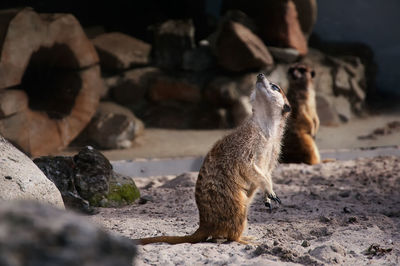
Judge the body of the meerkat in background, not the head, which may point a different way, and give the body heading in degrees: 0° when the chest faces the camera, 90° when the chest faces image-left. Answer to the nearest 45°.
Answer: approximately 315°

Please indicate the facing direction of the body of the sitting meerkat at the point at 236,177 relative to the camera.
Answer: to the viewer's right

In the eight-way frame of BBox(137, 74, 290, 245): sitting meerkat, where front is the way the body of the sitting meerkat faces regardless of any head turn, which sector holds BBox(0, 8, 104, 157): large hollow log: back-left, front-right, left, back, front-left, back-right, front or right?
back-left

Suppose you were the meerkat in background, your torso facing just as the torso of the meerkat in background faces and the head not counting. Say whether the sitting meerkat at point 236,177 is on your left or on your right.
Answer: on your right

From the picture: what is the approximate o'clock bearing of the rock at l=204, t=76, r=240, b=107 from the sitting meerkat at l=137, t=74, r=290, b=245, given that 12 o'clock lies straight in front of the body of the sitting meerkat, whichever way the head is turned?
The rock is roughly at 9 o'clock from the sitting meerkat.

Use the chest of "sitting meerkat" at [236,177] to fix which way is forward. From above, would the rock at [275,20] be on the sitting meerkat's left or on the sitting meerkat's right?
on the sitting meerkat's left

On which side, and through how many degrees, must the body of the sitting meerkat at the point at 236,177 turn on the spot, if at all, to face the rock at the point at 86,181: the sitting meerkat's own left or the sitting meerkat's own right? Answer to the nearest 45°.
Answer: approximately 135° to the sitting meerkat's own left

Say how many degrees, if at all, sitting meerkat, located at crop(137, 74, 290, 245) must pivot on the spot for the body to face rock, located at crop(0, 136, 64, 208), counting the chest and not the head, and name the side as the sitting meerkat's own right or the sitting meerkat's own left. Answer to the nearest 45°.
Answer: approximately 180°
